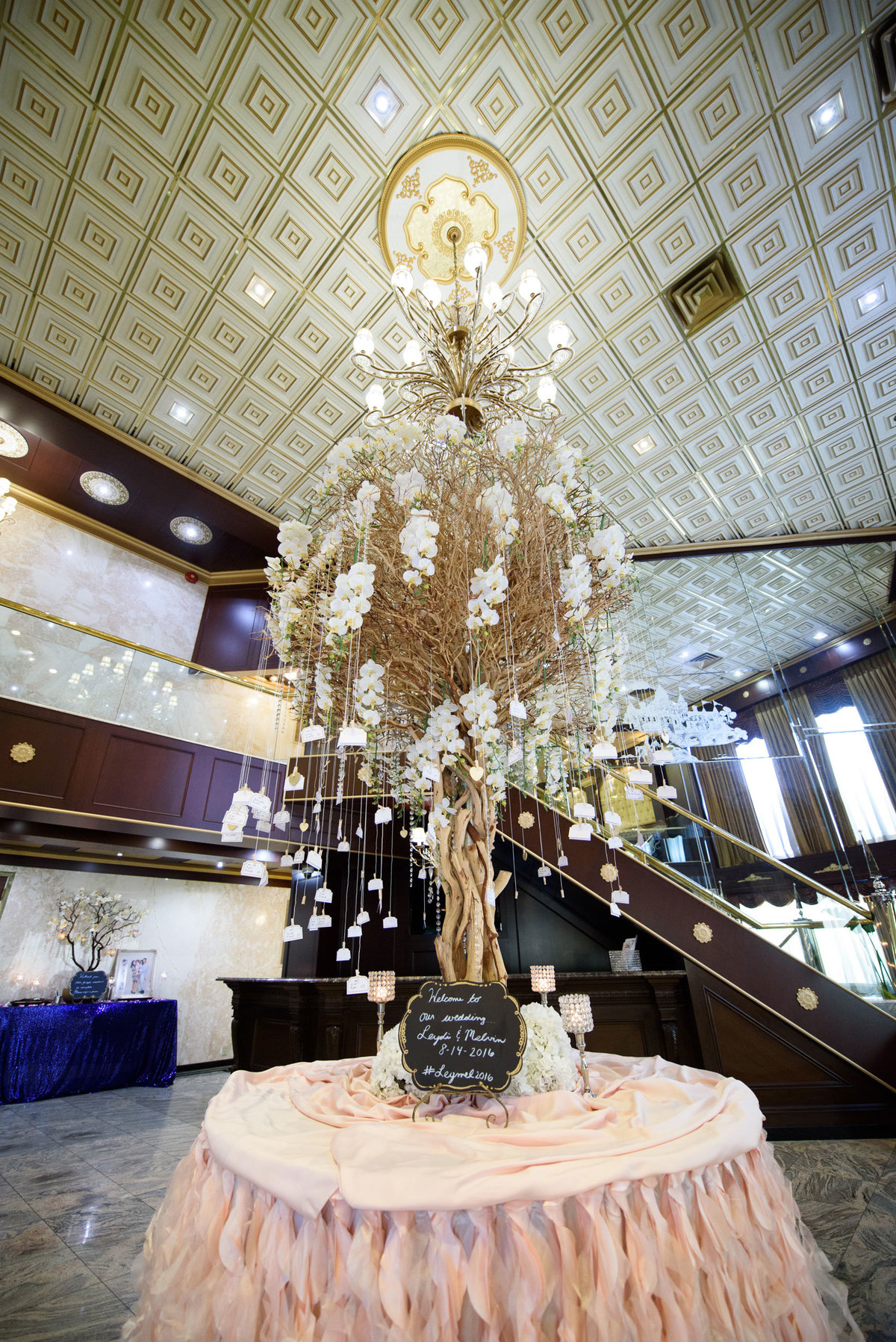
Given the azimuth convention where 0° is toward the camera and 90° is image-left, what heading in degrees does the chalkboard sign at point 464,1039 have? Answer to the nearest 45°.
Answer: approximately 0°

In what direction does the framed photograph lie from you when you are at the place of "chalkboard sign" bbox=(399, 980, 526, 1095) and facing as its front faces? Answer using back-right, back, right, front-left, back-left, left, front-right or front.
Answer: back-right

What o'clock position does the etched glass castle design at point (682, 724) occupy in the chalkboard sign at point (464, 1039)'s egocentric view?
The etched glass castle design is roughly at 7 o'clock from the chalkboard sign.

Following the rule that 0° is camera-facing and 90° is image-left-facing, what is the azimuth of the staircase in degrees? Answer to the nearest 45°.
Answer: approximately 270°

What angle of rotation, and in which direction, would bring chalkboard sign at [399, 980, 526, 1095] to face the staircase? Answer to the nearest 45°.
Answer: approximately 135° to its left

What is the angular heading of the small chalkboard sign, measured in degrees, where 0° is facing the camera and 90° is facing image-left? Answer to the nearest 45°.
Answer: approximately 0°
